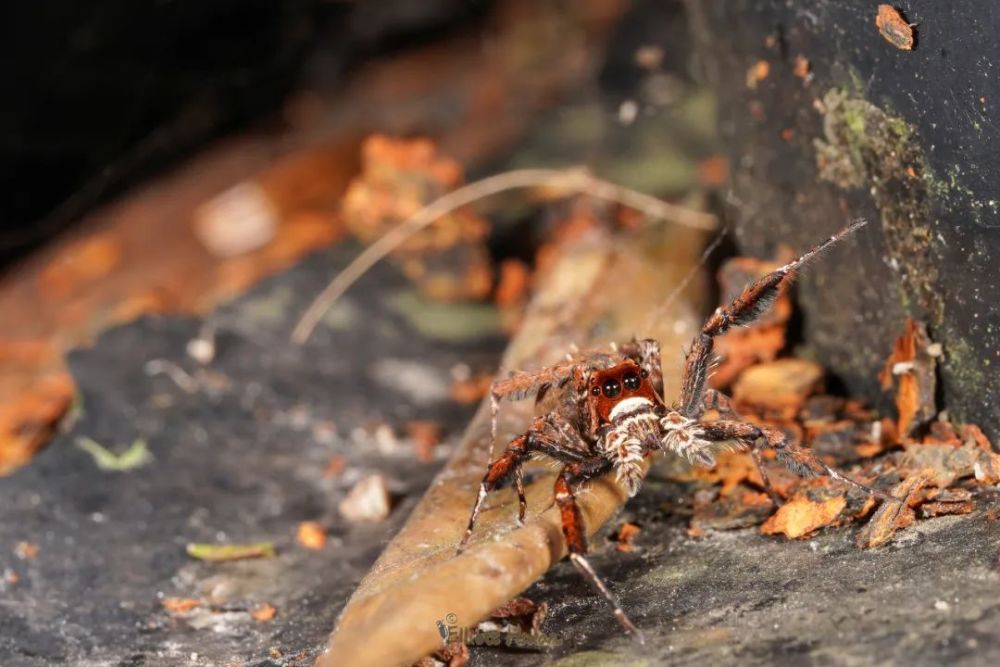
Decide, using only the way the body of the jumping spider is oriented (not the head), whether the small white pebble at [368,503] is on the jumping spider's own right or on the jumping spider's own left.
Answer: on the jumping spider's own right

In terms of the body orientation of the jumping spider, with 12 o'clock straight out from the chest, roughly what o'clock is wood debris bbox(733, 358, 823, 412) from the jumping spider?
The wood debris is roughly at 7 o'clock from the jumping spider.

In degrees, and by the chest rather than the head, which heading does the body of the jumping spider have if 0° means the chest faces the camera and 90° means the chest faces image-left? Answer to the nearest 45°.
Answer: approximately 0°

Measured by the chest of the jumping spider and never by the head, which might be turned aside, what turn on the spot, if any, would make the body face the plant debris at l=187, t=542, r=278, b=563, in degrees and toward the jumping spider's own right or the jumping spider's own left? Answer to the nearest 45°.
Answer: approximately 90° to the jumping spider's own right

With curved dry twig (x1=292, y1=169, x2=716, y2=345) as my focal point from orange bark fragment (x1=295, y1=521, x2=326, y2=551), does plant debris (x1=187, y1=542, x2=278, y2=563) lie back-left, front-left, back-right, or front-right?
back-left

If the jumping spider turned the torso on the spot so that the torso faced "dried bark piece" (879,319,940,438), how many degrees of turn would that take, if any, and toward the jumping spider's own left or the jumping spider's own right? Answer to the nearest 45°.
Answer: approximately 90° to the jumping spider's own left

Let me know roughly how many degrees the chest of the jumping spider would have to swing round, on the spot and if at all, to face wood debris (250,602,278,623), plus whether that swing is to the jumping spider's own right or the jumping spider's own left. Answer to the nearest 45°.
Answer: approximately 90° to the jumping spider's own right
